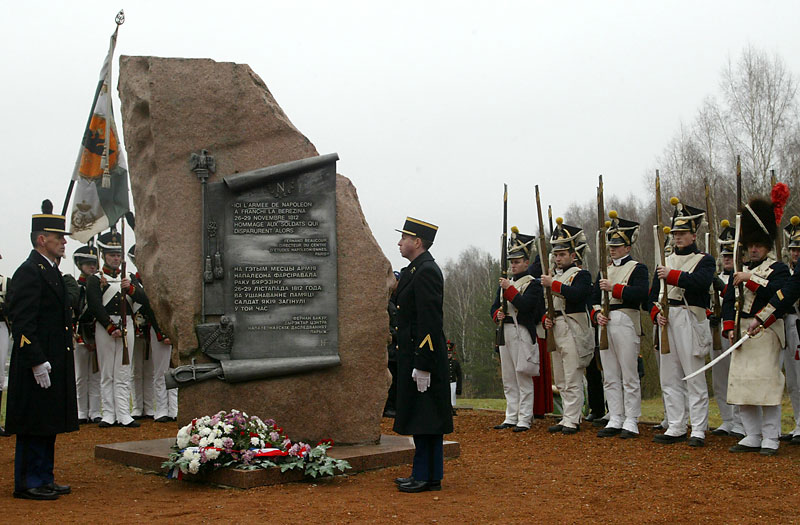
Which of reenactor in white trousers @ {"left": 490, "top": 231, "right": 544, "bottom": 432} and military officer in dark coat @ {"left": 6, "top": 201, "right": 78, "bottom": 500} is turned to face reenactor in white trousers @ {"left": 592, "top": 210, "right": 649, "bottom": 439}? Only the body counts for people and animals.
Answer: the military officer in dark coat

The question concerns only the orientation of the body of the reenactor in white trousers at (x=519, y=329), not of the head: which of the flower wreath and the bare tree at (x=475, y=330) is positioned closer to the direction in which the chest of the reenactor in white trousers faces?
the flower wreath

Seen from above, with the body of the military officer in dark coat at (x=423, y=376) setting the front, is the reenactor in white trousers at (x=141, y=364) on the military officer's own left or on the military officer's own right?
on the military officer's own right

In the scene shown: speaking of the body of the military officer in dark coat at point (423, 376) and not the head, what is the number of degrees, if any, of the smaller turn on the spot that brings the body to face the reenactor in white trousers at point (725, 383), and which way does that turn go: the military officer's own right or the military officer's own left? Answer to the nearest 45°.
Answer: approximately 135° to the military officer's own right

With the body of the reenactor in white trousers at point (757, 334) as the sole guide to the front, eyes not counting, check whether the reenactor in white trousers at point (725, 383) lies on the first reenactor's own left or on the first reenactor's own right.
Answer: on the first reenactor's own right

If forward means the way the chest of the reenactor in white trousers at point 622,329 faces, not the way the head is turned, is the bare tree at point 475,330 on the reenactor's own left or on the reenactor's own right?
on the reenactor's own right

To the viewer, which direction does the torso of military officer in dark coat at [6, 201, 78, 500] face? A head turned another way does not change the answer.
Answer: to the viewer's right

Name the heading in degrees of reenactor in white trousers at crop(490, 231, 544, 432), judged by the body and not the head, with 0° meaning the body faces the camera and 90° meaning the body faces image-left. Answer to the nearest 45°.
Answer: approximately 45°

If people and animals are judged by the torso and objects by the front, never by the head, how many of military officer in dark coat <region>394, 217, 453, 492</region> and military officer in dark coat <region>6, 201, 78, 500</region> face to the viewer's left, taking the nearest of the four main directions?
1
